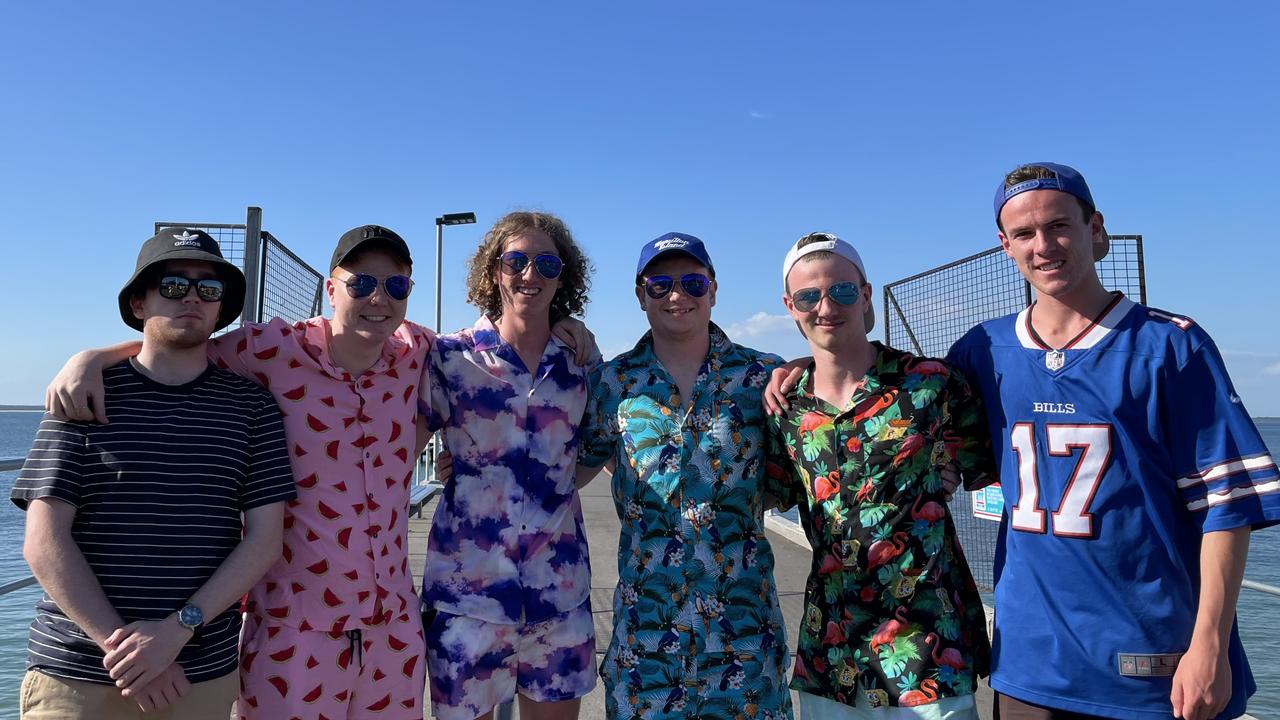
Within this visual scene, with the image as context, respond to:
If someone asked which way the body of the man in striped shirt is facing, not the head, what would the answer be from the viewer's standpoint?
toward the camera

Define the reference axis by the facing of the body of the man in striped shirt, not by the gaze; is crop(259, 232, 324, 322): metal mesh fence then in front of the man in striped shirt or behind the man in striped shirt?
behind
